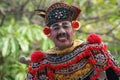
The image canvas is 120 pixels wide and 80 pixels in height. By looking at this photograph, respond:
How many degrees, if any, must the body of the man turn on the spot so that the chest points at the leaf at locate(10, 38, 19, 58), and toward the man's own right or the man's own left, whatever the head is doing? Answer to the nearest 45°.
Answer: approximately 135° to the man's own right

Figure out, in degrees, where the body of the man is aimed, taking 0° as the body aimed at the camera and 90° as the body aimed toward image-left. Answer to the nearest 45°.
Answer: approximately 0°

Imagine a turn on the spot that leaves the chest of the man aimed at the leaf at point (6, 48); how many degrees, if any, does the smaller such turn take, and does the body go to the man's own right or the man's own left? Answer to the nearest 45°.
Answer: approximately 135° to the man's own right
